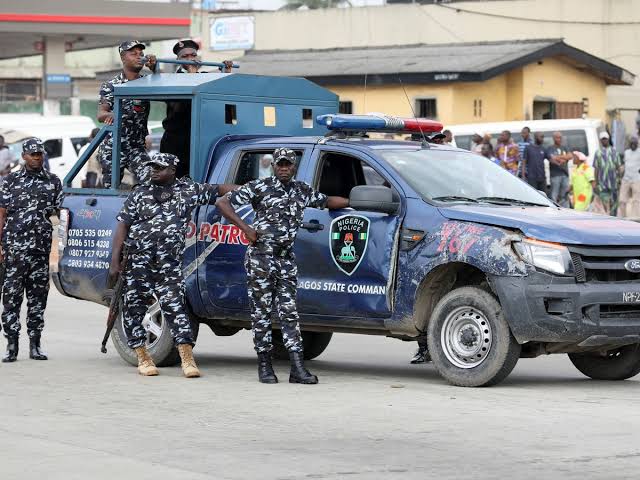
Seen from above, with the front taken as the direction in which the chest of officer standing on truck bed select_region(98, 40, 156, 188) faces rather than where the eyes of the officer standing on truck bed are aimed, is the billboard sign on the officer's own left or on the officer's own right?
on the officer's own left

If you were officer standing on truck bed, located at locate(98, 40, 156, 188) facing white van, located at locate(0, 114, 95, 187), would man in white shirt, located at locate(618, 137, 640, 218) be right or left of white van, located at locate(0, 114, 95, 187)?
right

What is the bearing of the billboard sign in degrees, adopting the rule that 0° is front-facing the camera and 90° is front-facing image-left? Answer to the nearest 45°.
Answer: approximately 0°

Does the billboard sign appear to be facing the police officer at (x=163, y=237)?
yes

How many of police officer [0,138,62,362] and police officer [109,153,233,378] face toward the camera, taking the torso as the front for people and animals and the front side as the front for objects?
2

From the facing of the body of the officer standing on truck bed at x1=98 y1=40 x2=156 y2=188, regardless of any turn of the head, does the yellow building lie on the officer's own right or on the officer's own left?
on the officer's own left

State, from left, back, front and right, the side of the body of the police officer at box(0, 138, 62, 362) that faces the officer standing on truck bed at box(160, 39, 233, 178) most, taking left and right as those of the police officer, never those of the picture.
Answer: left
